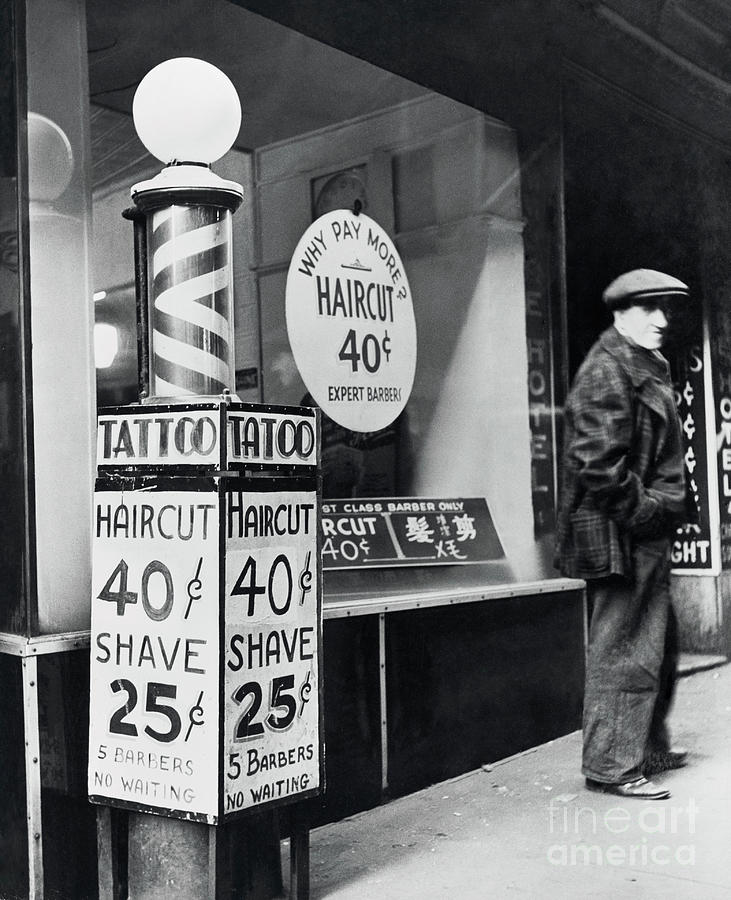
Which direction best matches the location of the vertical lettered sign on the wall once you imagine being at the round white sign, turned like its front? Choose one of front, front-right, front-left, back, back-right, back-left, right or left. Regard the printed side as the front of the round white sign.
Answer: left

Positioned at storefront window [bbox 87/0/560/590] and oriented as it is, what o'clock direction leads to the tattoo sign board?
The tattoo sign board is roughly at 2 o'clock from the storefront window.

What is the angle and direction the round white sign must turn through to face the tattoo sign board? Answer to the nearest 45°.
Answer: approximately 45° to its right

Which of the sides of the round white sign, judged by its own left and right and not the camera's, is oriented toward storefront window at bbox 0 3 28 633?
right

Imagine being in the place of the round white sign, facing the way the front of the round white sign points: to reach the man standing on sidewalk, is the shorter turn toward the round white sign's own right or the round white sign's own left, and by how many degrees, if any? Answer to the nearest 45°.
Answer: approximately 45° to the round white sign's own left

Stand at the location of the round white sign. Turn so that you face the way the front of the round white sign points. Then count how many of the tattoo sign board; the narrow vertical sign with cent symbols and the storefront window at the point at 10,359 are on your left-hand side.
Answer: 1
